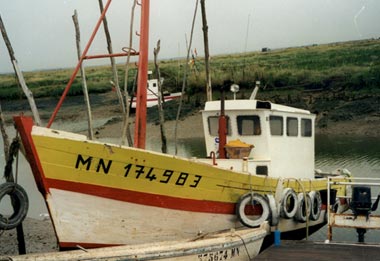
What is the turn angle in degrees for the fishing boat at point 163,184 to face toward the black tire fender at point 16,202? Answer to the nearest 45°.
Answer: approximately 45° to its right

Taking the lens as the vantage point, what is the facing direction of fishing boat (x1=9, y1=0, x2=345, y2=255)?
facing the viewer and to the left of the viewer
